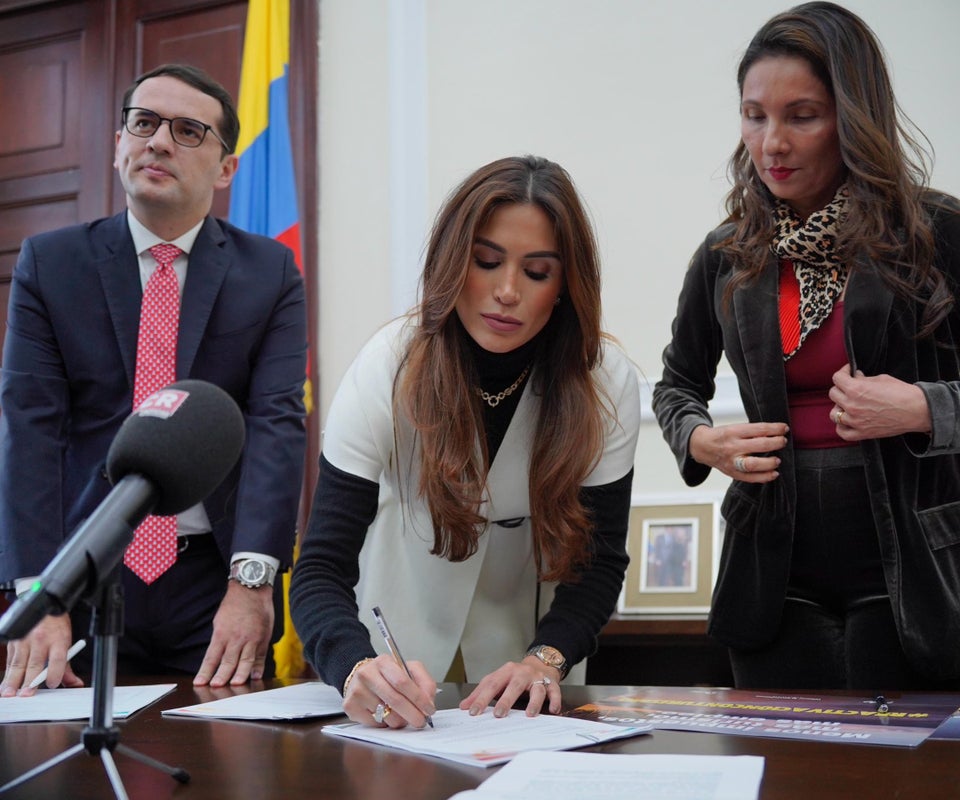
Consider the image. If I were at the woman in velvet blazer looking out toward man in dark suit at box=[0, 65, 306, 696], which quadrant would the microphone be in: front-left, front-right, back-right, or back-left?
front-left

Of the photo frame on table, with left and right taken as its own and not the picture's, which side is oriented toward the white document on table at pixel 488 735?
front

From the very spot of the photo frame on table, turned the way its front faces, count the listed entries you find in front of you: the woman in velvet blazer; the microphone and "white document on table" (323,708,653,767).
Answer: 3

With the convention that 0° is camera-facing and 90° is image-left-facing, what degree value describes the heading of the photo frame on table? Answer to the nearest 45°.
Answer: approximately 0°

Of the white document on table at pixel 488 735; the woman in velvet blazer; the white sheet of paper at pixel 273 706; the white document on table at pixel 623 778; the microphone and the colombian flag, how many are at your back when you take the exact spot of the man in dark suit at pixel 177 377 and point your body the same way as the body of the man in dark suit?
1

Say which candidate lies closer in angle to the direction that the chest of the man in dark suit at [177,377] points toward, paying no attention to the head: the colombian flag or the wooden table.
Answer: the wooden table

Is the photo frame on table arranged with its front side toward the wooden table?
yes

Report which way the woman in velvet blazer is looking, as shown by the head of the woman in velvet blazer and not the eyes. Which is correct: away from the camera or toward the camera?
toward the camera

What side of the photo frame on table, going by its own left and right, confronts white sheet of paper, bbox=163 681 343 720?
front

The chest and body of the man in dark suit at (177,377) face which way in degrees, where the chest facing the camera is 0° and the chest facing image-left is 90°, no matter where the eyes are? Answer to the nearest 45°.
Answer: approximately 0°

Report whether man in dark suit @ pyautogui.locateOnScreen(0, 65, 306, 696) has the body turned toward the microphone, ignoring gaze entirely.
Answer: yes

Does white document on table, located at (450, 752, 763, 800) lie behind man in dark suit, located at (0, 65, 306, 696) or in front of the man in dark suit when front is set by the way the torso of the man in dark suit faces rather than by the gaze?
in front

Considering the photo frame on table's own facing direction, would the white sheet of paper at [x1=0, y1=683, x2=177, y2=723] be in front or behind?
in front

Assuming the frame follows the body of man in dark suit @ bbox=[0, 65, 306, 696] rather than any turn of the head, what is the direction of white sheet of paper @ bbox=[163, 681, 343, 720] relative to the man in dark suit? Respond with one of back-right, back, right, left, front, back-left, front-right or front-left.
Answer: front
